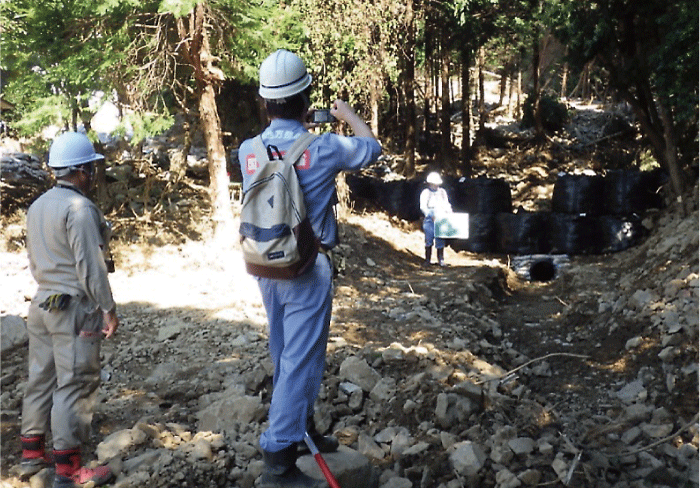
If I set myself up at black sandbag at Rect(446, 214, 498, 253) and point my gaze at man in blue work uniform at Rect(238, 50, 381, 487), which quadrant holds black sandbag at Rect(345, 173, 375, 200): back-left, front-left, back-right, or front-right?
back-right

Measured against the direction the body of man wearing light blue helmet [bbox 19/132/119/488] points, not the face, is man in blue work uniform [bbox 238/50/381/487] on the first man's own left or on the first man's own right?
on the first man's own right

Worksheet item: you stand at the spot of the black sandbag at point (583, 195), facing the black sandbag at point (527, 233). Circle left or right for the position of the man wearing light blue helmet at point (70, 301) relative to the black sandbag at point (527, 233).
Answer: left

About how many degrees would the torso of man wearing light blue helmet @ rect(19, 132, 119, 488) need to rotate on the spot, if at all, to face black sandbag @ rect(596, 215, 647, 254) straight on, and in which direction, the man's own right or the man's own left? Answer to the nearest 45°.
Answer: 0° — they already face it

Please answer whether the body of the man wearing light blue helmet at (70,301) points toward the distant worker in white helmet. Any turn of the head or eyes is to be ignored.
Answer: yes

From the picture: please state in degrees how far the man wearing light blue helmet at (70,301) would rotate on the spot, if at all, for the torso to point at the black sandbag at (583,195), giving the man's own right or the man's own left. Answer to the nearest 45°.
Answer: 0° — they already face it

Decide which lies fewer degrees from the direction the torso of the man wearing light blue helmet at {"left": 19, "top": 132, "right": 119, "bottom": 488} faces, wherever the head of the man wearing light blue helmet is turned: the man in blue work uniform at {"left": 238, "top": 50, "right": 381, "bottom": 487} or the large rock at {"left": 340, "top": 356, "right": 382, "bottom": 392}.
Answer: the large rock

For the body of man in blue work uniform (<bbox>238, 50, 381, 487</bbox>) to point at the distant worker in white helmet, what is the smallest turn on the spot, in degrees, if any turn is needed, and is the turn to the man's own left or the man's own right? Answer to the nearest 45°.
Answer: approximately 45° to the man's own left

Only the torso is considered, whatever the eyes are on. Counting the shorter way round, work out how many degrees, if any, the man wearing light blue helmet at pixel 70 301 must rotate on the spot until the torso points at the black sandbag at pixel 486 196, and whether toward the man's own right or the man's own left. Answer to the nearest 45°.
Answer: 0° — they already face it

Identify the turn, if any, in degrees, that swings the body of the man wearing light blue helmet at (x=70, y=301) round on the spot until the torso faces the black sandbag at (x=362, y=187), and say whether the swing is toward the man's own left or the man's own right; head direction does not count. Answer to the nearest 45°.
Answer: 0° — they already face it

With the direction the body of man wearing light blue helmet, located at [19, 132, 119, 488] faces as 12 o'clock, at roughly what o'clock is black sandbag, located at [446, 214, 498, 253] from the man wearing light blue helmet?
The black sandbag is roughly at 12 o'clock from the man wearing light blue helmet.

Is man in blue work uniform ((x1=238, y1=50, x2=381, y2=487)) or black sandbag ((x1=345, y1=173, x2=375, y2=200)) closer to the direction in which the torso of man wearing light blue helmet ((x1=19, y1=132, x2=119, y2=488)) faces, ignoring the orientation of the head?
the black sandbag

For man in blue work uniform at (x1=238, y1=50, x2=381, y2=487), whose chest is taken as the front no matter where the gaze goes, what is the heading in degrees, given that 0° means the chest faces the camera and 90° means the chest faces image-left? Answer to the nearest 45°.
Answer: approximately 225°

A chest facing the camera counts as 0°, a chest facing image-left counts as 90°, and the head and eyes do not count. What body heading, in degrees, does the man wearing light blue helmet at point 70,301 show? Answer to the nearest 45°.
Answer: approximately 225°

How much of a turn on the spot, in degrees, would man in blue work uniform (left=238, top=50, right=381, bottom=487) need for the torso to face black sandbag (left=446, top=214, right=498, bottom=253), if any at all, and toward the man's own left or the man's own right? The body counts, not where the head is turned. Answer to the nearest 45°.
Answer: approximately 45° to the man's own left
